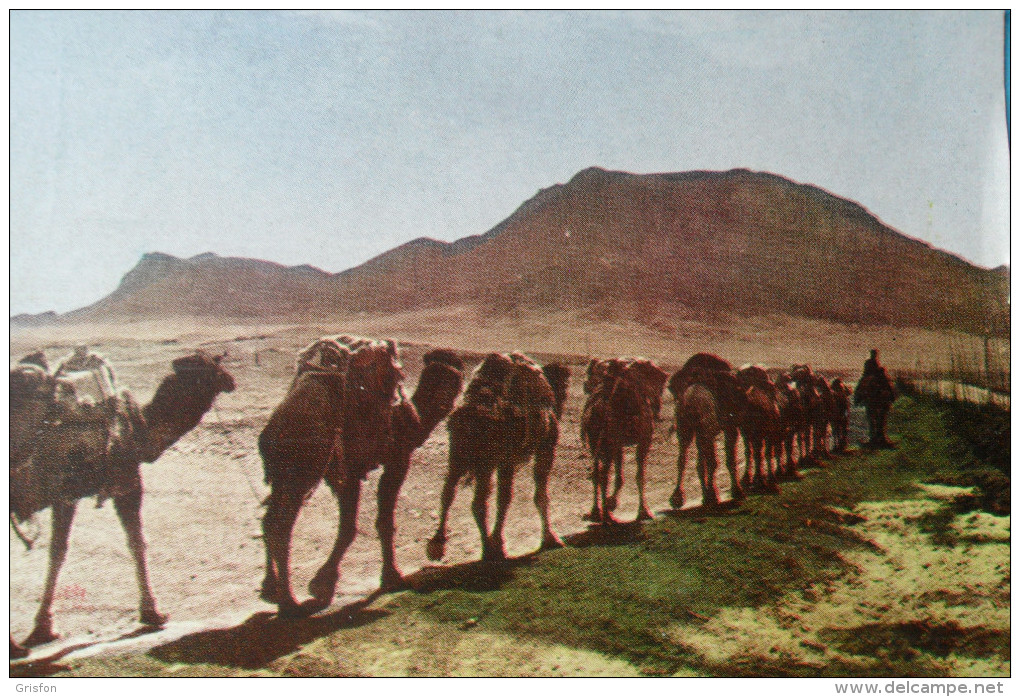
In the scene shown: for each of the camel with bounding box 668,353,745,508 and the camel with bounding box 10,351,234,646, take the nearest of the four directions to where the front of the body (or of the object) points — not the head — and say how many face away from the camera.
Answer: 1

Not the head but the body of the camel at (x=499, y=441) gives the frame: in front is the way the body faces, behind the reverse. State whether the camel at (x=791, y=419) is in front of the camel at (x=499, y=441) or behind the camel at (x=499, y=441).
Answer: in front

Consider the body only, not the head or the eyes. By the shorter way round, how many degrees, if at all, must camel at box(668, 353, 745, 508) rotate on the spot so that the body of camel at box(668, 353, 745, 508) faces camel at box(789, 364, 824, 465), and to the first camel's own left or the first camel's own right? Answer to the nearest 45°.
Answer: approximately 45° to the first camel's own right

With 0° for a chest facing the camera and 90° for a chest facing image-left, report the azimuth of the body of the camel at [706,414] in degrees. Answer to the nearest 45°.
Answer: approximately 180°

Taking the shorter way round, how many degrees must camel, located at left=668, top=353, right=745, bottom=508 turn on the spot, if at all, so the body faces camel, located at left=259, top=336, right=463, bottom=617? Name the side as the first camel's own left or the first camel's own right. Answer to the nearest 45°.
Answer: approximately 135° to the first camel's own left

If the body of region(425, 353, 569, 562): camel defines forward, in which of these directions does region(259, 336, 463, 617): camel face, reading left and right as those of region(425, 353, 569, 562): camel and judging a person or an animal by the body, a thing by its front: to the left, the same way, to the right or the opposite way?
the same way

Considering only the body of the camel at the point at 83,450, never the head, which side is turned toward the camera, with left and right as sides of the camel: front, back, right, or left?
right

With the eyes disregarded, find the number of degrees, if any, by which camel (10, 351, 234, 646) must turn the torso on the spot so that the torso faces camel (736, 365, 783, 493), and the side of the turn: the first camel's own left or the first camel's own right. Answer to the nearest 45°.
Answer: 0° — it already faces it

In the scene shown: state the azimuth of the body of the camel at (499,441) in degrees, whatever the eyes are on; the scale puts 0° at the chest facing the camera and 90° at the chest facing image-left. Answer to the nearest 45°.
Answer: approximately 225°

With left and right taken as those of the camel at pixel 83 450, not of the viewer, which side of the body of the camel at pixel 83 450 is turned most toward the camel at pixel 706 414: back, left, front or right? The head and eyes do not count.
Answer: front

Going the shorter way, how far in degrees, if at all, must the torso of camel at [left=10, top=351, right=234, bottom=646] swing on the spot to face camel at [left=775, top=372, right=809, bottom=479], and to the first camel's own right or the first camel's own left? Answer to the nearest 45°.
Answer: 0° — it already faces it

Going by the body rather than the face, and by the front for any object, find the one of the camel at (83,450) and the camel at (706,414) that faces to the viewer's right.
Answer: the camel at (83,450)
